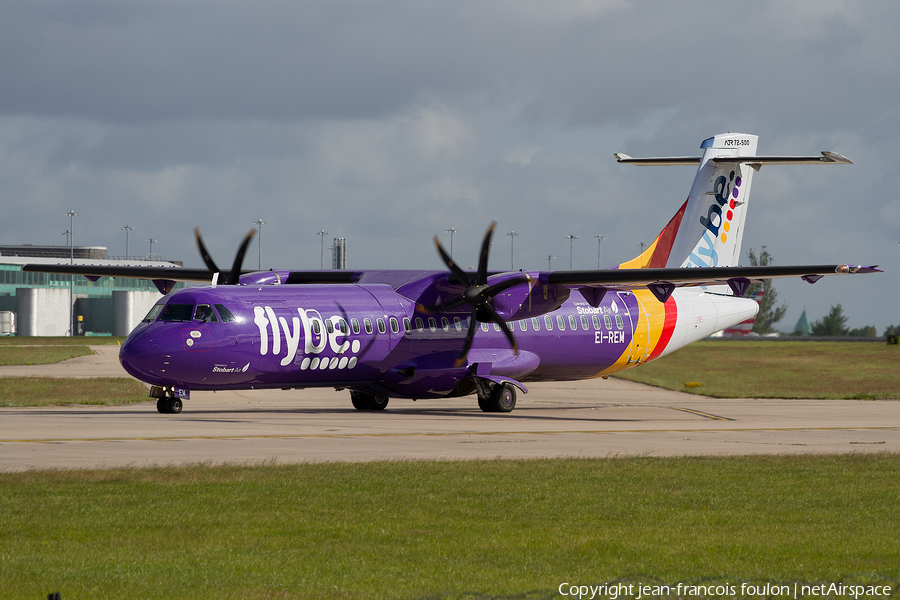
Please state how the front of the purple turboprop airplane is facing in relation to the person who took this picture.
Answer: facing the viewer and to the left of the viewer
